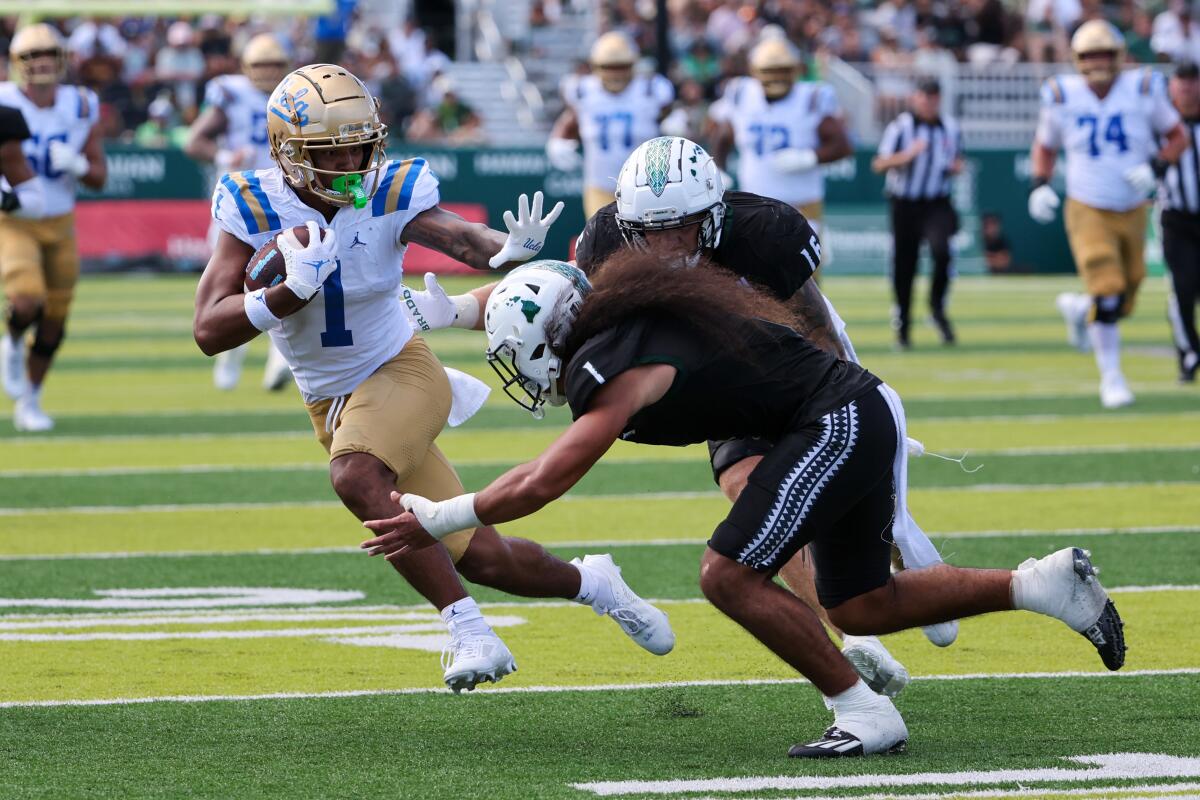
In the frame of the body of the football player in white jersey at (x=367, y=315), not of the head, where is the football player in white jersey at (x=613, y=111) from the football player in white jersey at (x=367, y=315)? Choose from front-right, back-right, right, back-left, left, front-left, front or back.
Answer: back

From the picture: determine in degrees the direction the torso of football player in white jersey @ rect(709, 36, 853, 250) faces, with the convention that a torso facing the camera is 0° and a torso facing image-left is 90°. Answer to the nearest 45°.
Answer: approximately 0°

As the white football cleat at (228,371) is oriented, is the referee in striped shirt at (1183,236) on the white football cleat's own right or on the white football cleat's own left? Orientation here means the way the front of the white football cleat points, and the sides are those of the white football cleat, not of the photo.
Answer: on the white football cleat's own left

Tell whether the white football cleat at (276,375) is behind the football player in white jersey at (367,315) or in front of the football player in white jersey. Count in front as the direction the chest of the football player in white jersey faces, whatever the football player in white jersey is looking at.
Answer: behind
